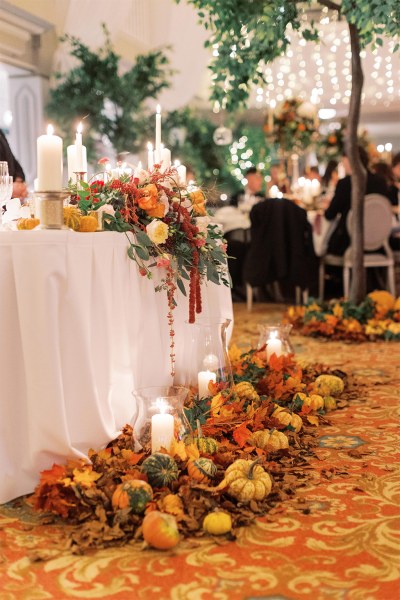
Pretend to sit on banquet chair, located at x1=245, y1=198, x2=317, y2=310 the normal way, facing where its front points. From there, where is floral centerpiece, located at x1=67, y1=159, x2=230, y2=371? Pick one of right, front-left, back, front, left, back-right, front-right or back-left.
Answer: back

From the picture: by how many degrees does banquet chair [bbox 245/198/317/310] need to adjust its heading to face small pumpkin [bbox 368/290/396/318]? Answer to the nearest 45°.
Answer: approximately 135° to its right

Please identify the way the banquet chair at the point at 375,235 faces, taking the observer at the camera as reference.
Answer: facing away from the viewer and to the left of the viewer

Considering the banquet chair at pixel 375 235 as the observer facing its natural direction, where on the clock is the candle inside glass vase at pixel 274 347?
The candle inside glass vase is roughly at 8 o'clock from the banquet chair.

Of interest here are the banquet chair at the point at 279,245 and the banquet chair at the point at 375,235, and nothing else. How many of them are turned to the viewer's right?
0

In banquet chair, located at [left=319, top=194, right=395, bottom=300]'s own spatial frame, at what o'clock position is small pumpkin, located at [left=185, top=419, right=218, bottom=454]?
The small pumpkin is roughly at 8 o'clock from the banquet chair.

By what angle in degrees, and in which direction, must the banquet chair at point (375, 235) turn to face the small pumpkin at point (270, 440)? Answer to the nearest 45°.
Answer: approximately 135° to its left

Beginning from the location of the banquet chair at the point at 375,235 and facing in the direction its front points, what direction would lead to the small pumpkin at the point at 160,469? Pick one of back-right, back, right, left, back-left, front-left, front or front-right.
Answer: back-left

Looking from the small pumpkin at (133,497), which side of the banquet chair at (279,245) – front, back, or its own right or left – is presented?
back

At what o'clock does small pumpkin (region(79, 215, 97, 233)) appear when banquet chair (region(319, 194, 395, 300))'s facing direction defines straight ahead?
The small pumpkin is roughly at 8 o'clock from the banquet chair.

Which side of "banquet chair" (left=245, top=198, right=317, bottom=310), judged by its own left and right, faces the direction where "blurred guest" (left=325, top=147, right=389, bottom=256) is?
right

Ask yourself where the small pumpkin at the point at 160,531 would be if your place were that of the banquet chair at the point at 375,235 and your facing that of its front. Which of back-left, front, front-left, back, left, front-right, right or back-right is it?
back-left

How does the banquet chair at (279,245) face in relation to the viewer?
away from the camera

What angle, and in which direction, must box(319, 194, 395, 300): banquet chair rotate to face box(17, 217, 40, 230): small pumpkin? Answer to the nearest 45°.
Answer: approximately 135° to its left
